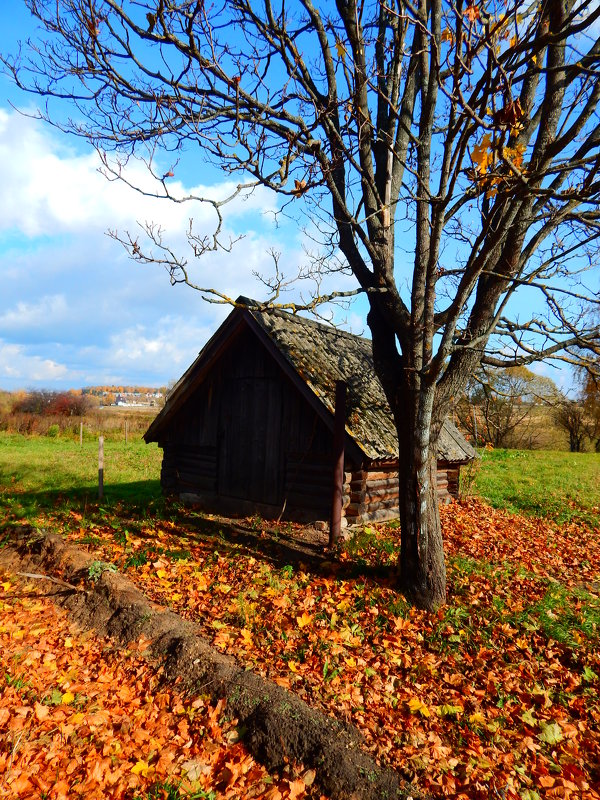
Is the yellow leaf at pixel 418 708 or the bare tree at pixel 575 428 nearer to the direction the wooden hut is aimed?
the yellow leaf

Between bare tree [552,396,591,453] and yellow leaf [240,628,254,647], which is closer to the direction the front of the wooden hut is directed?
the yellow leaf

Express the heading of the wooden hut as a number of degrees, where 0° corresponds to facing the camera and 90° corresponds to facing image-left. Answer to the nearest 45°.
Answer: approximately 45°

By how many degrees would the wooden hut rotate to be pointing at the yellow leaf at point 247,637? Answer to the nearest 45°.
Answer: approximately 45° to its left

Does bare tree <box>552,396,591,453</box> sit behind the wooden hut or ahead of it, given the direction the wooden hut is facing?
behind

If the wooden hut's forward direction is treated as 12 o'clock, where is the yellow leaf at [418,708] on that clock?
The yellow leaf is roughly at 10 o'clock from the wooden hut.

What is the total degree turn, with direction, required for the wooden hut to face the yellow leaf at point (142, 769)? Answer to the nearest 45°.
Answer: approximately 45° to its left

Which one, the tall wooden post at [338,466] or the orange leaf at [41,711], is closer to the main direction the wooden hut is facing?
the orange leaf

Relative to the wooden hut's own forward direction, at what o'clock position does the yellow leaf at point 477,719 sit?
The yellow leaf is roughly at 10 o'clock from the wooden hut.
